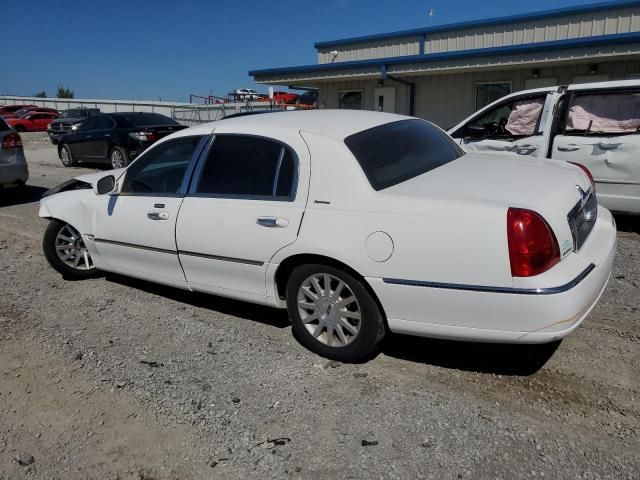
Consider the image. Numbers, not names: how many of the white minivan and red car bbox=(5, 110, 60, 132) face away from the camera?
0

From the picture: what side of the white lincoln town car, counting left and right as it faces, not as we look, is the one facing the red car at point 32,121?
front

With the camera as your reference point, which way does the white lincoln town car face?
facing away from the viewer and to the left of the viewer

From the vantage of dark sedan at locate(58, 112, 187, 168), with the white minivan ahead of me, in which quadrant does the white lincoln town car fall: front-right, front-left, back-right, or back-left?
front-right

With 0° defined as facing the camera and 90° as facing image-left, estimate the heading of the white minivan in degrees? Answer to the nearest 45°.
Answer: approximately 90°

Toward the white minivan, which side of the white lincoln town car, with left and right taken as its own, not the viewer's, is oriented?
right

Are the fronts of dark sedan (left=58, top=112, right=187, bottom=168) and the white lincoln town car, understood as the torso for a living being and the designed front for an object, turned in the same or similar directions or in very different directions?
same or similar directions

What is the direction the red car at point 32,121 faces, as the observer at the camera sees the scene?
facing the viewer and to the left of the viewer

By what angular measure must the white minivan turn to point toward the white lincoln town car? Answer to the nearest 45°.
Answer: approximately 90° to its left

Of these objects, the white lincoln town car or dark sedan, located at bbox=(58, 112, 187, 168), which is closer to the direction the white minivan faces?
the dark sedan

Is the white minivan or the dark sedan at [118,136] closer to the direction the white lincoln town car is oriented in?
the dark sedan

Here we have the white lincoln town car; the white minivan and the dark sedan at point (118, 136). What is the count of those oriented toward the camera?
0

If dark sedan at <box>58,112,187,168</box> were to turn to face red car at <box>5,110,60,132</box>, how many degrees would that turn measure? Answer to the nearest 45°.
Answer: approximately 45° to its right

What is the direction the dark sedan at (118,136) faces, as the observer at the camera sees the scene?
facing away from the viewer and to the left of the viewer
